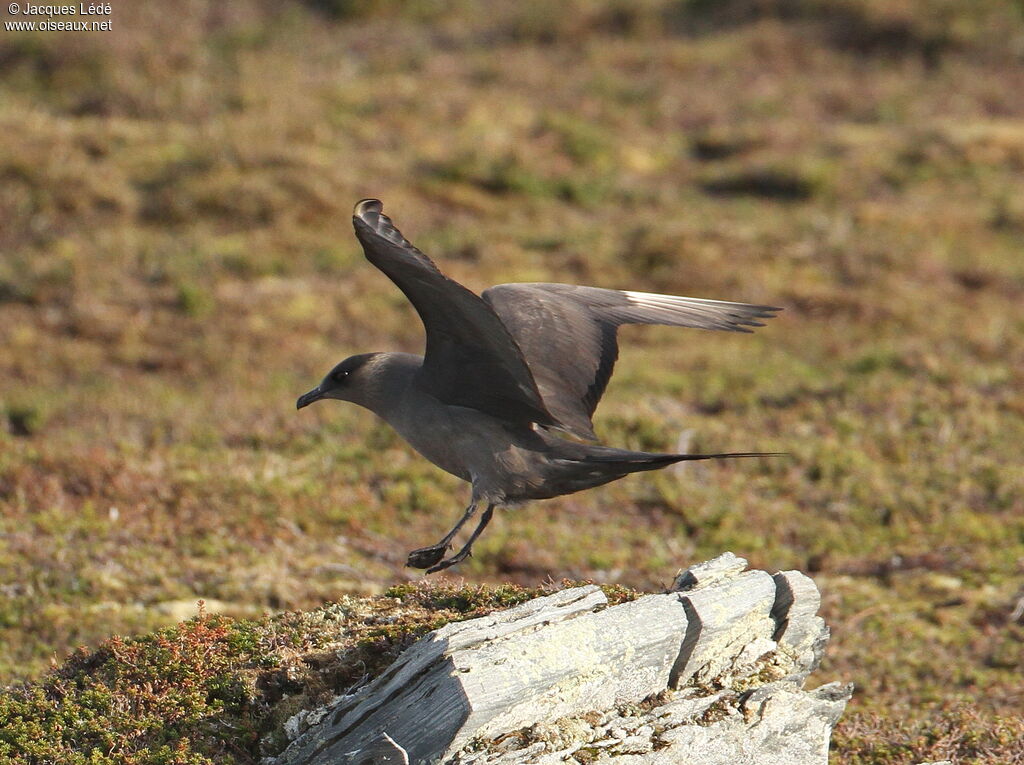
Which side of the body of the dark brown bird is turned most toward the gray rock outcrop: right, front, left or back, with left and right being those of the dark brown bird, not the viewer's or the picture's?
left

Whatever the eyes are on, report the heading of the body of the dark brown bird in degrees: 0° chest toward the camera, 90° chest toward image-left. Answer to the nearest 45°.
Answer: approximately 90°
